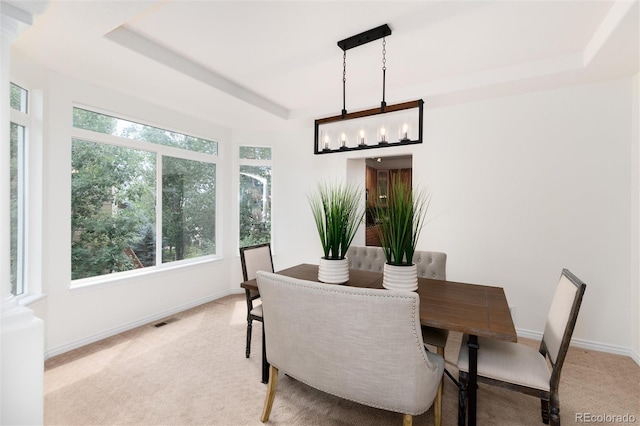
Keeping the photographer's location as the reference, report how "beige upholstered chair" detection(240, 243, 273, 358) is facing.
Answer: facing the viewer and to the right of the viewer

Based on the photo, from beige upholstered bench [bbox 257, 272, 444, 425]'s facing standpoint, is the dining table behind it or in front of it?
in front

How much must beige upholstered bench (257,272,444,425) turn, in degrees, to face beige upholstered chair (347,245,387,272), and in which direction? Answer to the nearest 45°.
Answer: approximately 45° to its left

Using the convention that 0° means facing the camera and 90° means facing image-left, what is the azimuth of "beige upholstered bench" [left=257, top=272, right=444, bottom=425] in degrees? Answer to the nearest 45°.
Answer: approximately 225°

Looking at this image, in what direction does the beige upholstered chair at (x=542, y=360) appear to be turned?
to the viewer's left

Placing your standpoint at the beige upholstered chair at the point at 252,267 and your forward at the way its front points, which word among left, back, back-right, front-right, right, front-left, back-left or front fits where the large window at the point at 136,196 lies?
back

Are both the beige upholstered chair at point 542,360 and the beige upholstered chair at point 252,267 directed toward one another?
yes

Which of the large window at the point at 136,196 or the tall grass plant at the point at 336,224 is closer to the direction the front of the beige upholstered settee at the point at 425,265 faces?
the tall grass plant

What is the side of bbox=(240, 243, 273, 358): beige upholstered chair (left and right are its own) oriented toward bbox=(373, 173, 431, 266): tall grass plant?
front

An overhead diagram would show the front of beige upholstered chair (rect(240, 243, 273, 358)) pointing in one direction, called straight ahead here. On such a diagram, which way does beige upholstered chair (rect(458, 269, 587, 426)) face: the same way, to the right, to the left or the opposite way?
the opposite way

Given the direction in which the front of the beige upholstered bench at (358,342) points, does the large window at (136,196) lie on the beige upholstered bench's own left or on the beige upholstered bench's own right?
on the beige upholstered bench's own left

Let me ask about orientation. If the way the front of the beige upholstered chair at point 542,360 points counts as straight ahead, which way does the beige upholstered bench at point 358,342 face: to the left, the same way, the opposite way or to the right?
to the right

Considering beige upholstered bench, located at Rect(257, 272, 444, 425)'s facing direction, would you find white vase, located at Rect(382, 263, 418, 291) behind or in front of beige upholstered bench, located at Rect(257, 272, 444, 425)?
in front

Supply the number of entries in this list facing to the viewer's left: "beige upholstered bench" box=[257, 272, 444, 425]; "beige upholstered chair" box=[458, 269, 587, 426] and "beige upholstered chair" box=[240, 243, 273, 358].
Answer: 1
